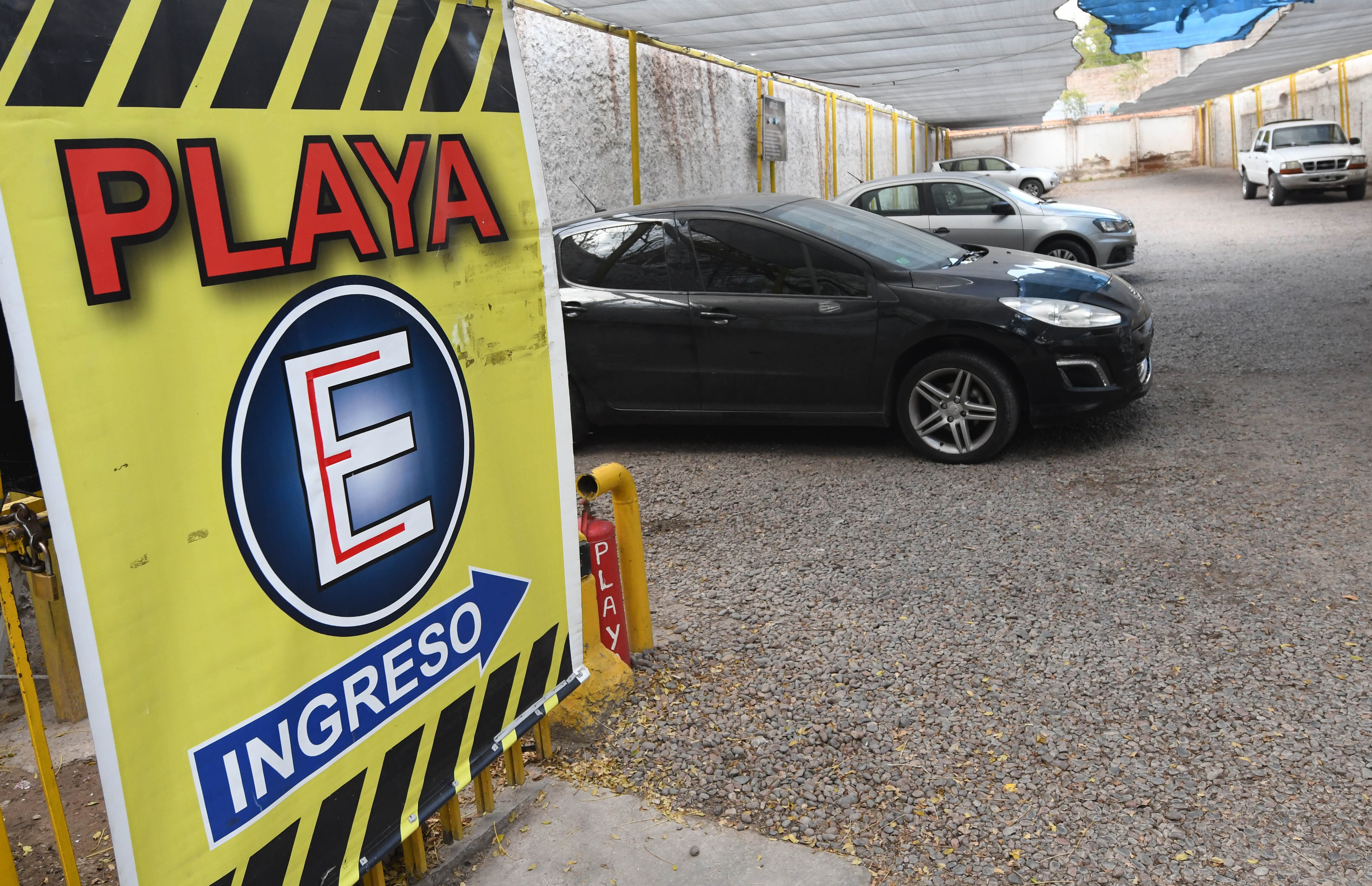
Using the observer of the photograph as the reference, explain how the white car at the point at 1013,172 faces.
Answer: facing to the right of the viewer

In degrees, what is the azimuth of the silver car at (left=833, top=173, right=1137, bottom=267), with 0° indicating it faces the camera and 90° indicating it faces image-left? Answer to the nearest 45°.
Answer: approximately 270°

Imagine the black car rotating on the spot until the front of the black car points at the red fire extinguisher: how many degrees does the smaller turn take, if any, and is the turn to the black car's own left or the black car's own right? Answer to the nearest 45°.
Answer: approximately 90° to the black car's own right

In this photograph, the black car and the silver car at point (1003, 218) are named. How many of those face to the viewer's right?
2

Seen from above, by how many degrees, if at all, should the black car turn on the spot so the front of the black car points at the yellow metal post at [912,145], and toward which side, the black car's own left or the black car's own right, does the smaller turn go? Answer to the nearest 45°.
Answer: approximately 90° to the black car's own left

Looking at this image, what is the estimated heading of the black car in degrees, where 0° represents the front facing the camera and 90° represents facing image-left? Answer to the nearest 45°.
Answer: approximately 270°

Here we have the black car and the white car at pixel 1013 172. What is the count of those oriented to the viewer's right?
2

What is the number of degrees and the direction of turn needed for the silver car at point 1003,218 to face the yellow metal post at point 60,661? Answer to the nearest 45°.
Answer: approximately 90° to its right

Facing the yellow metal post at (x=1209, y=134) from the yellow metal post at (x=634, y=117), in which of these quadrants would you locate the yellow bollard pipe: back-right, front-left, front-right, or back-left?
back-right

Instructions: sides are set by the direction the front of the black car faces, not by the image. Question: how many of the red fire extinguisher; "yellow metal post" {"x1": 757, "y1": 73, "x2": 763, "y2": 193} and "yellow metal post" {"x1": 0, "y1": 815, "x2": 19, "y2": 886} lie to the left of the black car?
1
